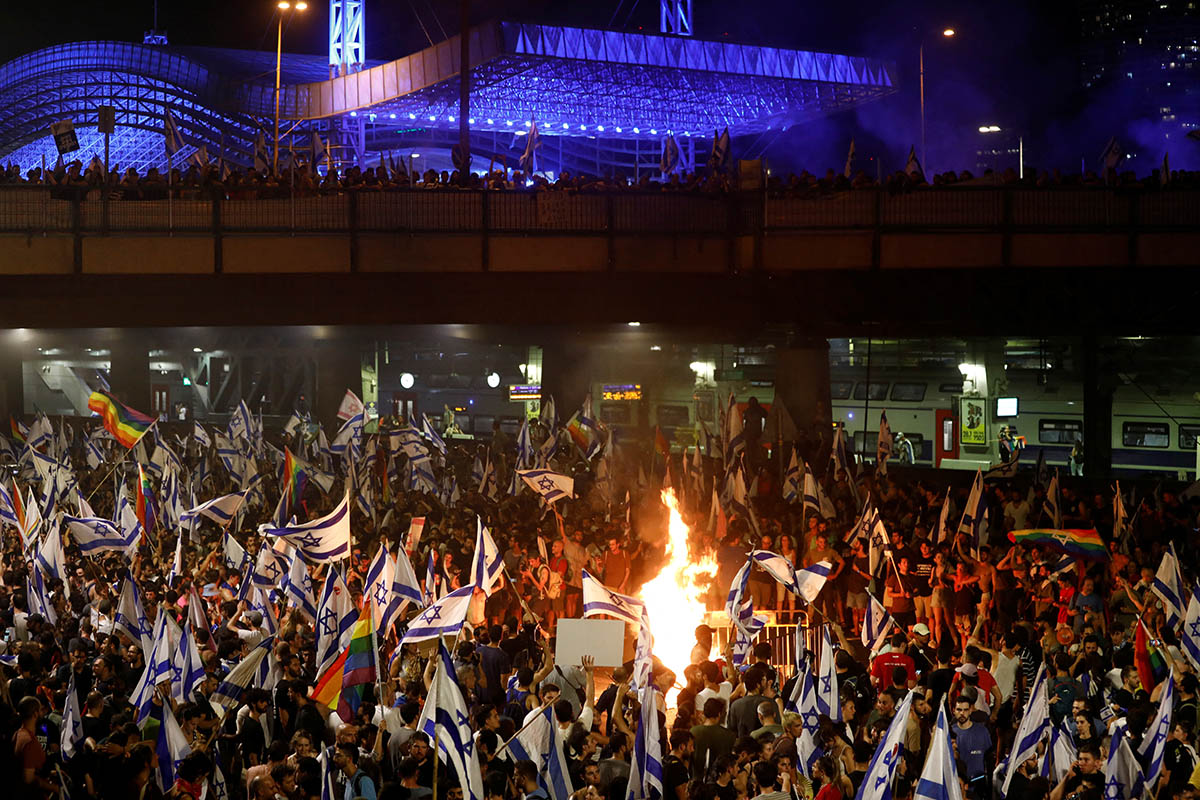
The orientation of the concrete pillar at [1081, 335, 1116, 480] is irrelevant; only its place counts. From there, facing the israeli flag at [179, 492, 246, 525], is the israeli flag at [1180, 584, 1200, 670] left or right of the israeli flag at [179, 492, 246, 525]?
left

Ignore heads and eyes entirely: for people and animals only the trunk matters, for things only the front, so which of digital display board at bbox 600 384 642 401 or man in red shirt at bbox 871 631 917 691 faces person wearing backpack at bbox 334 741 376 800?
the digital display board

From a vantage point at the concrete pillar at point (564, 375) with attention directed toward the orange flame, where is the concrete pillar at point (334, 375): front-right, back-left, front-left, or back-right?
back-right

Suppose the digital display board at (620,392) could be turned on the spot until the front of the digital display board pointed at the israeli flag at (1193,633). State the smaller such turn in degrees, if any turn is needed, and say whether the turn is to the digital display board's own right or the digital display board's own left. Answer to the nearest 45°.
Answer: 0° — it already faces it

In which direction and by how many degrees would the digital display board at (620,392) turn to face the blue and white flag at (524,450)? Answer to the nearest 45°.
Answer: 0° — it already faces it
